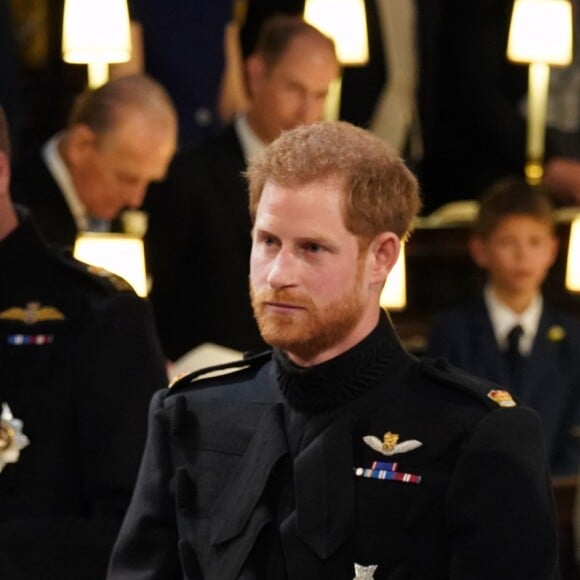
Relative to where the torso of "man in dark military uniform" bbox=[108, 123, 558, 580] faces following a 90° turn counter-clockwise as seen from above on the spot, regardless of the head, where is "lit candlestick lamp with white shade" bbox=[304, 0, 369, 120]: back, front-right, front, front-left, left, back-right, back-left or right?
back-left

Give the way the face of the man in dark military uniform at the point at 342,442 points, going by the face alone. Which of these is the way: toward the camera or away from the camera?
toward the camera

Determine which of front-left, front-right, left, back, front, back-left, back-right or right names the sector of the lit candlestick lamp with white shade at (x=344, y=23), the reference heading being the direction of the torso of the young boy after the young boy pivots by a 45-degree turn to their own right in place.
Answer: right

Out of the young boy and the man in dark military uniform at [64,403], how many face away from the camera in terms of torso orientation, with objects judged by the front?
0

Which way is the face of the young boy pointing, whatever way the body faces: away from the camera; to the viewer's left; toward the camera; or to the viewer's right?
toward the camera

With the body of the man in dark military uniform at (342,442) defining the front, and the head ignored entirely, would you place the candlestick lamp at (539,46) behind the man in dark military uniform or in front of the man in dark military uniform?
behind

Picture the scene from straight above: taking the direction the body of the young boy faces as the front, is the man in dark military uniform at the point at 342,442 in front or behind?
in front

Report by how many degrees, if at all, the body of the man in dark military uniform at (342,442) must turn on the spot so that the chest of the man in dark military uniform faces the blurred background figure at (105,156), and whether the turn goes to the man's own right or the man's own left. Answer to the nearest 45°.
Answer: approximately 135° to the man's own right

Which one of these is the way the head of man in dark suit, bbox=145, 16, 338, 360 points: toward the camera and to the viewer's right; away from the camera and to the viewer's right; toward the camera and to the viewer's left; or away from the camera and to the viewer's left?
toward the camera and to the viewer's right

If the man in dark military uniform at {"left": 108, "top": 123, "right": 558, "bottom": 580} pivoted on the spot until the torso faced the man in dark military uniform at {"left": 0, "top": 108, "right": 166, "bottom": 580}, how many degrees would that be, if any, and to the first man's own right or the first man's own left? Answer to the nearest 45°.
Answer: approximately 90° to the first man's own right

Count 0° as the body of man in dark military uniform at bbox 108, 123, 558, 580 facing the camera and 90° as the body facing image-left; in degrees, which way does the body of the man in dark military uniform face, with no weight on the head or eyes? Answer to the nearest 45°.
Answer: approximately 45°

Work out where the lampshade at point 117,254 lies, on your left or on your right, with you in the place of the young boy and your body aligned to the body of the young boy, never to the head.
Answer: on your right

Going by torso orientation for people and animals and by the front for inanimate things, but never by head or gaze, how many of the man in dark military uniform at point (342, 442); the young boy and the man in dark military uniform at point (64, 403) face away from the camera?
0

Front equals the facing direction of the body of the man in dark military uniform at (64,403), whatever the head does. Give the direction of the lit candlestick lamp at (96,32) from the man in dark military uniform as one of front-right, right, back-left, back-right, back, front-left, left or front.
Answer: back-right

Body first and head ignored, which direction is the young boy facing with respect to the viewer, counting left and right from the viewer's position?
facing the viewer

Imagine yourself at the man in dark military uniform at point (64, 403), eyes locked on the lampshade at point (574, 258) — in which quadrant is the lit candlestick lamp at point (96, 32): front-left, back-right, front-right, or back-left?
front-left
